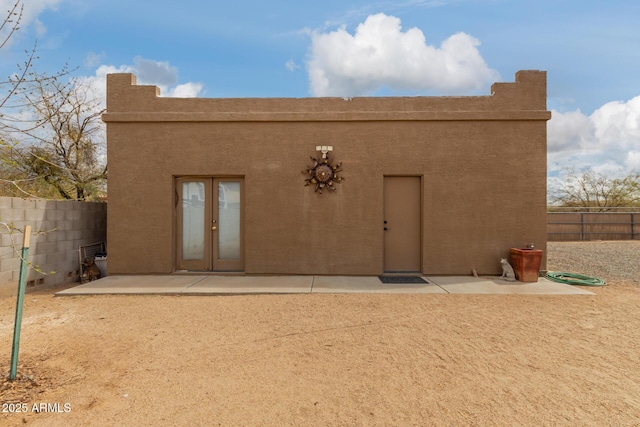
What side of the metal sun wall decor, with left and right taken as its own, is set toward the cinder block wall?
right

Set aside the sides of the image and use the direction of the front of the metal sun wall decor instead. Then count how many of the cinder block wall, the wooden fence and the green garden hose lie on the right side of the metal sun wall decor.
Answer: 1

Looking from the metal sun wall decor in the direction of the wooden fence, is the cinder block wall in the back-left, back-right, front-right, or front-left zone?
back-left

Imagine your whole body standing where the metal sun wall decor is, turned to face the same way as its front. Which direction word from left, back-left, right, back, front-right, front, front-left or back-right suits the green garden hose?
left

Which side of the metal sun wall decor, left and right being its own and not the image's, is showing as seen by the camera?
front

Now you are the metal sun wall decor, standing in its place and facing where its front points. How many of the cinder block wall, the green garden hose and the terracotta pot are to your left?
2

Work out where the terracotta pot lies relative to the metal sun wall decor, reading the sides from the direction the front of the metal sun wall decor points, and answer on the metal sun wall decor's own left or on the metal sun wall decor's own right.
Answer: on the metal sun wall decor's own left

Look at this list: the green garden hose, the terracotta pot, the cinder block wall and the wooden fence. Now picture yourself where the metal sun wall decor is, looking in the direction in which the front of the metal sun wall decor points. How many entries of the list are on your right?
1

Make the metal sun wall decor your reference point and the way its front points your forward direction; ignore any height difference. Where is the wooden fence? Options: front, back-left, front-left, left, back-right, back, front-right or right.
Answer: back-left

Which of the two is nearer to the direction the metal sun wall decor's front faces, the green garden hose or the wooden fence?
the green garden hose
